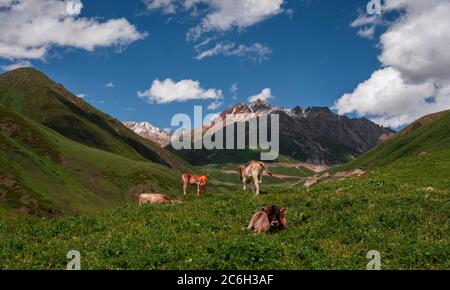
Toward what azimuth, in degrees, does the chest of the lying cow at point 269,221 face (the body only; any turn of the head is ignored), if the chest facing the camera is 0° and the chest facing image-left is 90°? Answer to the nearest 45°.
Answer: approximately 315°

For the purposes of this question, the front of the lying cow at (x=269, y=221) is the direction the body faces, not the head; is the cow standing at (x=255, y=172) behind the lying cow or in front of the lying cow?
behind
